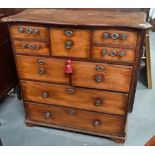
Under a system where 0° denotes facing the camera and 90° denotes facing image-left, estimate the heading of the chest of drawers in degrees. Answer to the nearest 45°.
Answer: approximately 0°

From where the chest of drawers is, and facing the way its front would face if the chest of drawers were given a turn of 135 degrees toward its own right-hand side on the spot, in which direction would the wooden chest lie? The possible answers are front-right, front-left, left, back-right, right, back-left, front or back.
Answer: front
